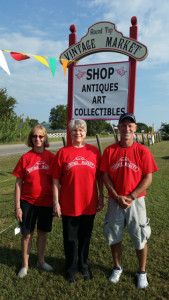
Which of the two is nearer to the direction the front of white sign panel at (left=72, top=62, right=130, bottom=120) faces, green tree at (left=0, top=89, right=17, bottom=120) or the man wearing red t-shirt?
the man wearing red t-shirt

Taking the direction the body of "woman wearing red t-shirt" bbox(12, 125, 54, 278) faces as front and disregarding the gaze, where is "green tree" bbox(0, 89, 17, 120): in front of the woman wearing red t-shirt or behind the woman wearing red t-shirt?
behind

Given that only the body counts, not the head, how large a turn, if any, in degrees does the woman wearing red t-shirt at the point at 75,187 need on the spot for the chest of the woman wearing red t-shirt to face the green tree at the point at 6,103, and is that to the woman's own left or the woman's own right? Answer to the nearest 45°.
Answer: approximately 180°

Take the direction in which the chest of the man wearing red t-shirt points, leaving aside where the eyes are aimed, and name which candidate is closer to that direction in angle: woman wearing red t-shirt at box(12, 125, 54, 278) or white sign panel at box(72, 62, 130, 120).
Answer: the woman wearing red t-shirt

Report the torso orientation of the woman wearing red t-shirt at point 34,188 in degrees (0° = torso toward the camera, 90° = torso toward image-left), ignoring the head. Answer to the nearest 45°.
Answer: approximately 0°

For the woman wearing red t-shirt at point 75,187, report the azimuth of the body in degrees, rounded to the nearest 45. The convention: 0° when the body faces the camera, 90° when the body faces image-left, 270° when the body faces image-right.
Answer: approximately 0°

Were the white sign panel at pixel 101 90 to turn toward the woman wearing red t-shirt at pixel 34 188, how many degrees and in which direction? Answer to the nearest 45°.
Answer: approximately 45° to its right
